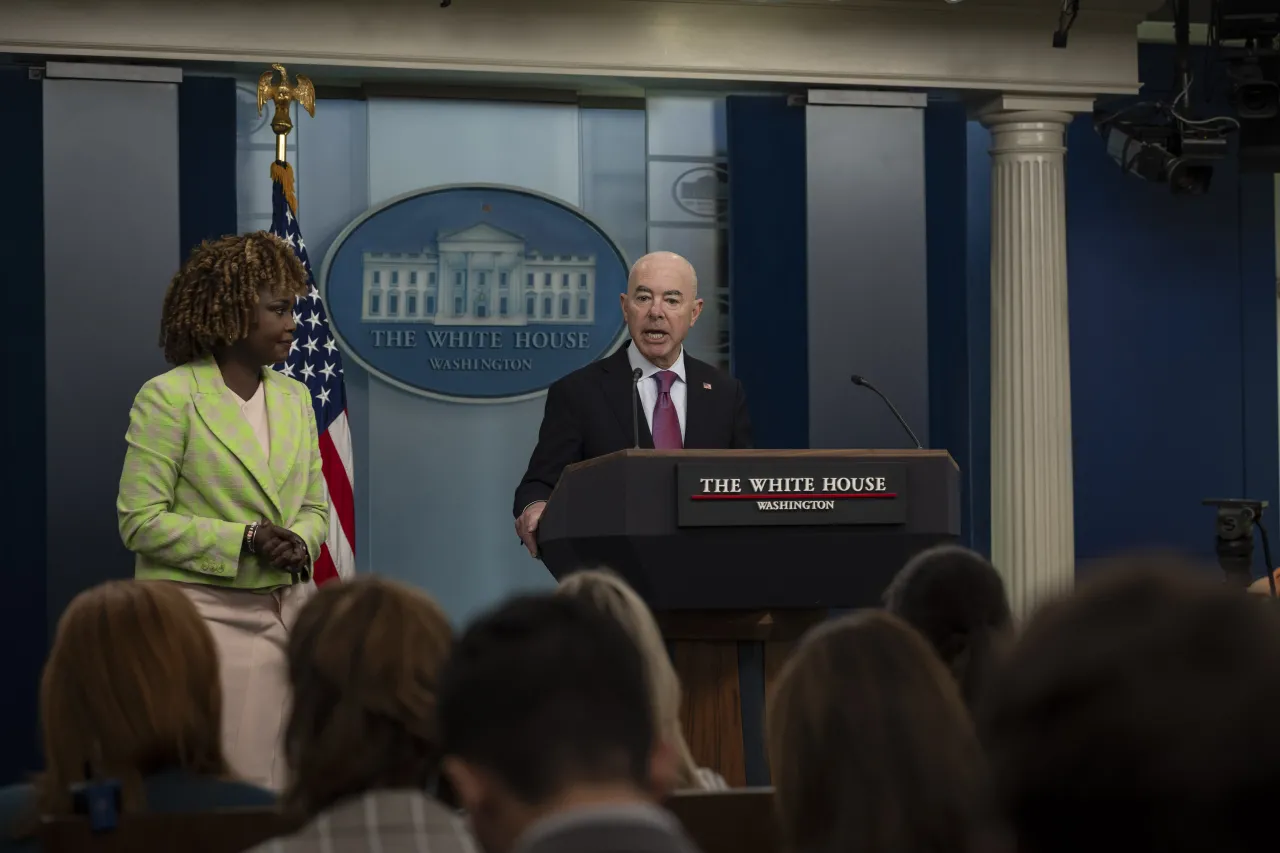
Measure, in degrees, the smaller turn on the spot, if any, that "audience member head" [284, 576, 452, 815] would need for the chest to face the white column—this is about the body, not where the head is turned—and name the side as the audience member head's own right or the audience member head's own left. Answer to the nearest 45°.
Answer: approximately 45° to the audience member head's own right

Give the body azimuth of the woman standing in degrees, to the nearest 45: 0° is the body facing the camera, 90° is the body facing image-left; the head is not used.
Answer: approximately 315°

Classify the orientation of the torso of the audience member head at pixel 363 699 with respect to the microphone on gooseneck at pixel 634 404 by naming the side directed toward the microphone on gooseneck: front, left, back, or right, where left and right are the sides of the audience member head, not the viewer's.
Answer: front

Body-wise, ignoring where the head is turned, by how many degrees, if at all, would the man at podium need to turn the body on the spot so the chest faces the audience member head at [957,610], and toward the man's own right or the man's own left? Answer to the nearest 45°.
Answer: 0° — they already face them

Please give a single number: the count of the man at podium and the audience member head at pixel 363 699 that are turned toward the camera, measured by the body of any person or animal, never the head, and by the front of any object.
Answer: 1

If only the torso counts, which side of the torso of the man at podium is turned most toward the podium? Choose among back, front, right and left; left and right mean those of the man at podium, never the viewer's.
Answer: front

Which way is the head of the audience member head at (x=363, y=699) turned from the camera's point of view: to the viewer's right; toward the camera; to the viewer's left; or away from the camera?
away from the camera

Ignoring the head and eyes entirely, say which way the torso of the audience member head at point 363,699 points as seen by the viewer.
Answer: away from the camera

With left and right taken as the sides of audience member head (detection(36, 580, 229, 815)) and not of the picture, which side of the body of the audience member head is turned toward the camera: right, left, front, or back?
back

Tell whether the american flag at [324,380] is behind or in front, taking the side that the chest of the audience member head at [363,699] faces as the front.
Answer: in front

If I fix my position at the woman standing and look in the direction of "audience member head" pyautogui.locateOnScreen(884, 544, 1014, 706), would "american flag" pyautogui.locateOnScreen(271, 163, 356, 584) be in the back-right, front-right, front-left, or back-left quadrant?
back-left

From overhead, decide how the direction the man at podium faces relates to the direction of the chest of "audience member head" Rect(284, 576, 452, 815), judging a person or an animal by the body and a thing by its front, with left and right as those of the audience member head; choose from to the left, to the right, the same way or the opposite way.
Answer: the opposite way

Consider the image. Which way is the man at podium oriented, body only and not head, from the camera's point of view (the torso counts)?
toward the camera

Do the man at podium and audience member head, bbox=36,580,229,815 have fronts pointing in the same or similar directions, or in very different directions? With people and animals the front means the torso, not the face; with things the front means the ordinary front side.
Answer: very different directions

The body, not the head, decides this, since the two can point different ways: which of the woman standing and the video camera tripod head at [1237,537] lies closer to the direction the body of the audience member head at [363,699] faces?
the woman standing
